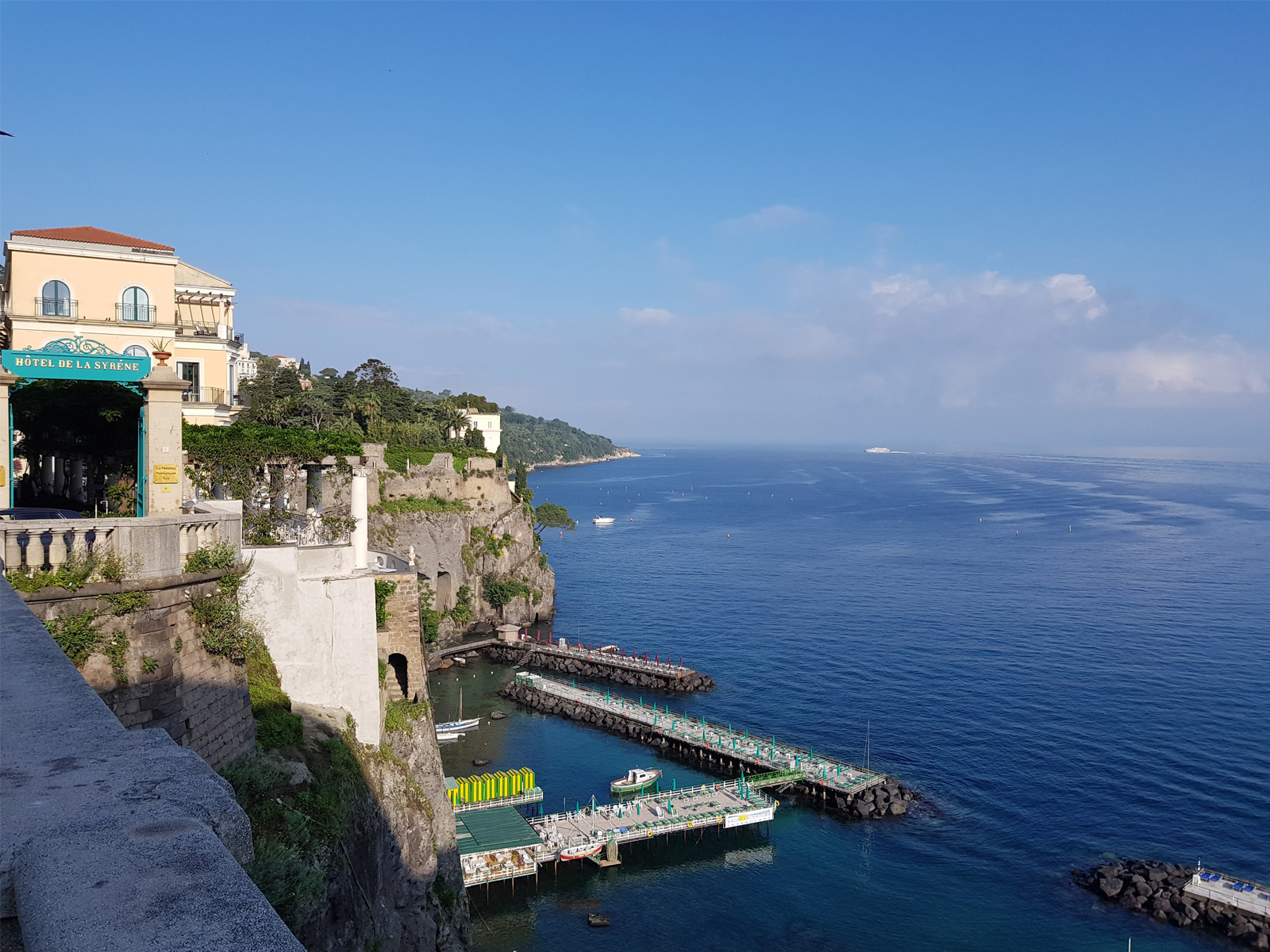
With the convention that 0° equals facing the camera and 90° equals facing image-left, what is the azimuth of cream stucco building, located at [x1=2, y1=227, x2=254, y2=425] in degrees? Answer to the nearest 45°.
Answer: approximately 0°

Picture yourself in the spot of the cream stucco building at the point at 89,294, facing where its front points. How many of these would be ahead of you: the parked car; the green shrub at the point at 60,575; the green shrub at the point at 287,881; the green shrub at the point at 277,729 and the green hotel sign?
5

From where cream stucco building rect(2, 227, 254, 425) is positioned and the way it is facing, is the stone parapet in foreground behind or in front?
in front

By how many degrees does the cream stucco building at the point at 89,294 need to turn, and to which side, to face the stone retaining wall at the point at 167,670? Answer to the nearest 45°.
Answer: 0° — it already faces it

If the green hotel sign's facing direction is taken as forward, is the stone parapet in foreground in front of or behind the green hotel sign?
in front

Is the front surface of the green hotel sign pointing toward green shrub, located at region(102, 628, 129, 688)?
yes
